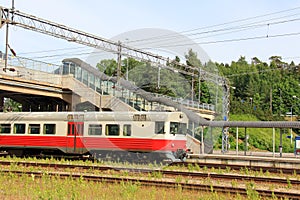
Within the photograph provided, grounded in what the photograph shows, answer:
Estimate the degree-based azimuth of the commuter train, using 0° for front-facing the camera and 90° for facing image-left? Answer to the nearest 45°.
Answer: approximately 315°

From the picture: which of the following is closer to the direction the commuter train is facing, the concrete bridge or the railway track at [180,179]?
the railway track
